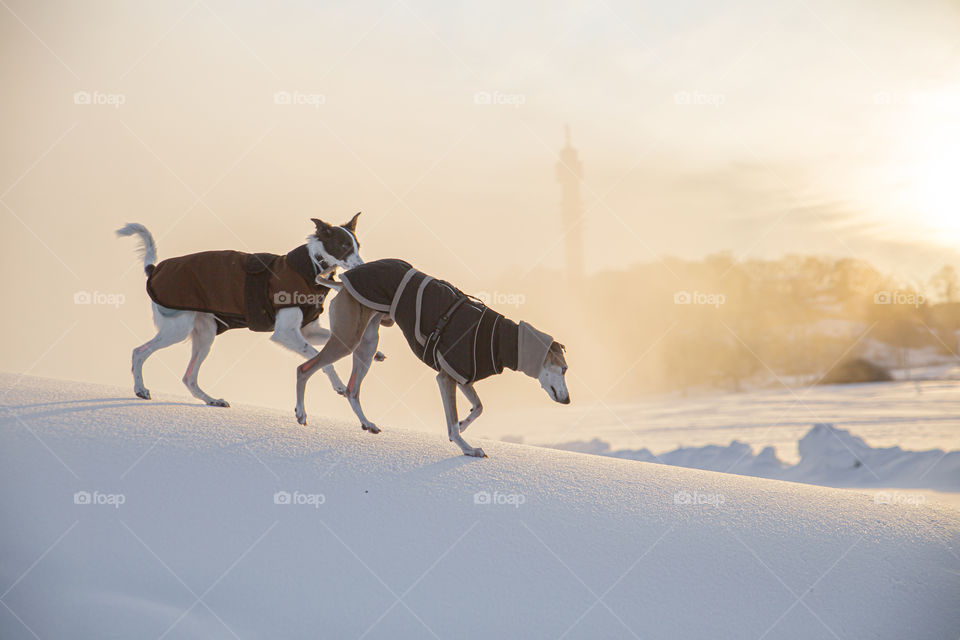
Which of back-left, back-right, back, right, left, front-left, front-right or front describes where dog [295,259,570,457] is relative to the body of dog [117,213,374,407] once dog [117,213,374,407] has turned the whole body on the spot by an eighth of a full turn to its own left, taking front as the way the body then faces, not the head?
right

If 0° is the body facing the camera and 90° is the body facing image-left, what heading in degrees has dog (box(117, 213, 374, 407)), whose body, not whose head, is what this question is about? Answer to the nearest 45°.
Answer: approximately 270°
